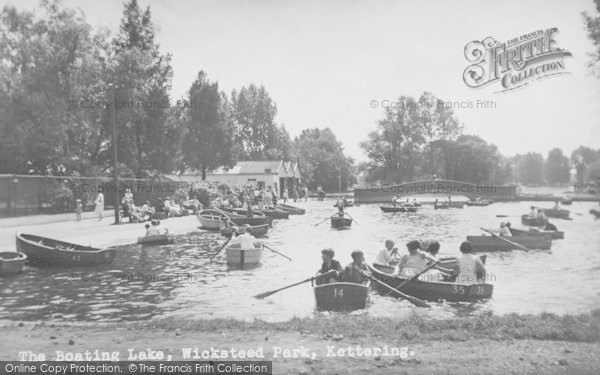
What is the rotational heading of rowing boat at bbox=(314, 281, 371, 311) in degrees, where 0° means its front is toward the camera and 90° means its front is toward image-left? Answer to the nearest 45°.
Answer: approximately 180°

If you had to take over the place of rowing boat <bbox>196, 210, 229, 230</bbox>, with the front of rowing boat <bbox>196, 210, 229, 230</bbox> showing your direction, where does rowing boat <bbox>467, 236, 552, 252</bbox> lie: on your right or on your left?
on your left
